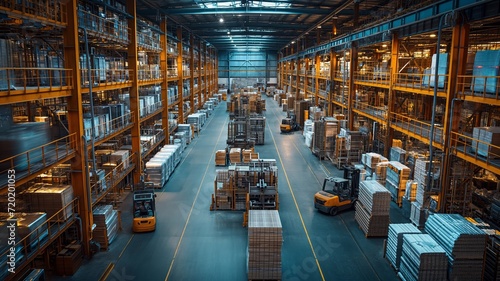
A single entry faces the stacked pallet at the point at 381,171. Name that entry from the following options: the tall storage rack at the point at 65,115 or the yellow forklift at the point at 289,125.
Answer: the tall storage rack

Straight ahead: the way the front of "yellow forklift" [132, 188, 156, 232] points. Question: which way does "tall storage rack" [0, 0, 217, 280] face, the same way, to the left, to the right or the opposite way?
to the right

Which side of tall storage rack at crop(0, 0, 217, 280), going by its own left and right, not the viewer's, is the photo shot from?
right

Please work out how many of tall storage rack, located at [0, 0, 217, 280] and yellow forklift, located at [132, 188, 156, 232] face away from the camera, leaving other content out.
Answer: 1

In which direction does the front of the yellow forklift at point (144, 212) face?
away from the camera

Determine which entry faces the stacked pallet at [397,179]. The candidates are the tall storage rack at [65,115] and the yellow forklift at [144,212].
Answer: the tall storage rack
